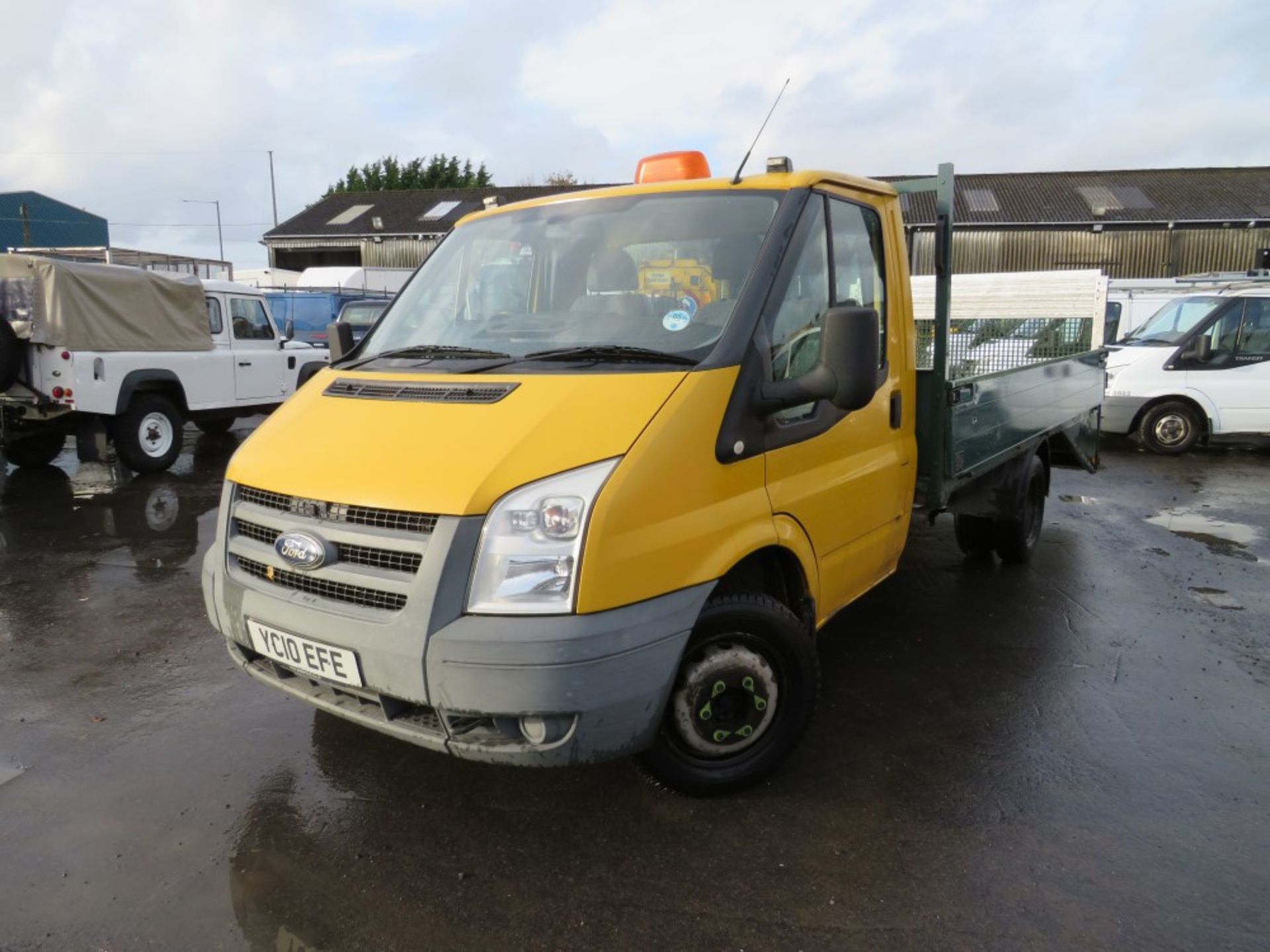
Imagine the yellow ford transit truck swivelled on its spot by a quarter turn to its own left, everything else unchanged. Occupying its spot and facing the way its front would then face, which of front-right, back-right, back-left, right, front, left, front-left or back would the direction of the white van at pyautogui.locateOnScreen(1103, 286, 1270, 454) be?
left

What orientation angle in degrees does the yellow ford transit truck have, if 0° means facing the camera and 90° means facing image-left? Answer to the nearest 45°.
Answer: approximately 45°

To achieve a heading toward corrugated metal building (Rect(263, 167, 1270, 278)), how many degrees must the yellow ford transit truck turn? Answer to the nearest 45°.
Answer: approximately 180°

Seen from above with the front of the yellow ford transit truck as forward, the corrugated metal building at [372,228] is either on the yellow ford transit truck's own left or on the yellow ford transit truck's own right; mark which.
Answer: on the yellow ford transit truck's own right
